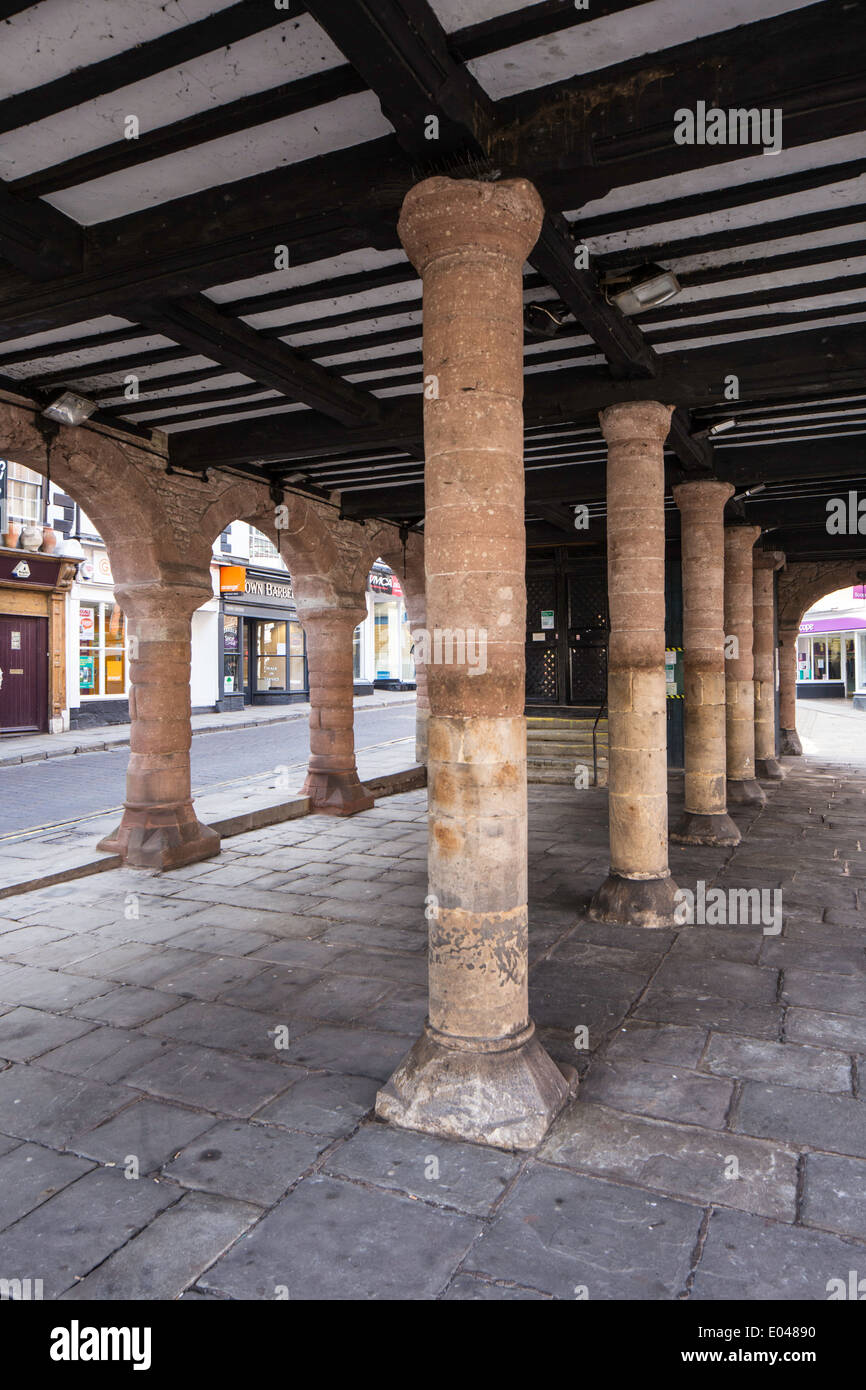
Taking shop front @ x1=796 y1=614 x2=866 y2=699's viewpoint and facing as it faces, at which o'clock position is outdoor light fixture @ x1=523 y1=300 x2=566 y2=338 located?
The outdoor light fixture is roughly at 12 o'clock from the shop front.

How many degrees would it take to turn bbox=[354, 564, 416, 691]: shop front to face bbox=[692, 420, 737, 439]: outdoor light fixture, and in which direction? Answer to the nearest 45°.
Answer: approximately 45° to its right

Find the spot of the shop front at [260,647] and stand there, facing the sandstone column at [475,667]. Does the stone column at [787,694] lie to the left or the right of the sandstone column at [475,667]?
left

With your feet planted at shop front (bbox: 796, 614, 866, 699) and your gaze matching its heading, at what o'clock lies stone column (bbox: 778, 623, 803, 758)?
The stone column is roughly at 12 o'clock from the shop front.

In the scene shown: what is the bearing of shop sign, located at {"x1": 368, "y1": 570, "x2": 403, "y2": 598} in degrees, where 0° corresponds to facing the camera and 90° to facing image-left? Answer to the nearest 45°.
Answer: approximately 315°

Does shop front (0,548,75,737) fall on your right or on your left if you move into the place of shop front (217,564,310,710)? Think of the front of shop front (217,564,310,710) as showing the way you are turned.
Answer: on your right

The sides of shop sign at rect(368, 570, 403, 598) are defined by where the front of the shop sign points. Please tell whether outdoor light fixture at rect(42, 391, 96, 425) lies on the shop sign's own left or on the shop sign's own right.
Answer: on the shop sign's own right

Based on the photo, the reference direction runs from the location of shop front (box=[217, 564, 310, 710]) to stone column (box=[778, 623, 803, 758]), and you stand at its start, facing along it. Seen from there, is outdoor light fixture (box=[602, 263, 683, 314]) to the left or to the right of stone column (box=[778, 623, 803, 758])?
right
